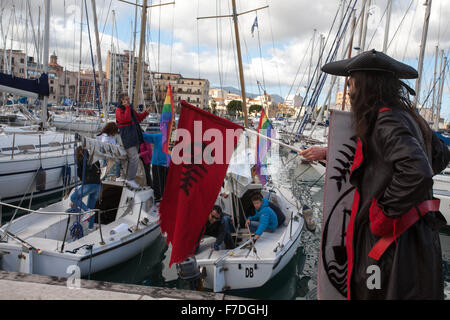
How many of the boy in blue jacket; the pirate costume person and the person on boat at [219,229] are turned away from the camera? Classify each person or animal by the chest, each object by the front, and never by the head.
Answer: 0

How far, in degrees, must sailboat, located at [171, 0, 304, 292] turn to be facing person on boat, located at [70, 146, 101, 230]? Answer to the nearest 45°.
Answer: approximately 45° to its left

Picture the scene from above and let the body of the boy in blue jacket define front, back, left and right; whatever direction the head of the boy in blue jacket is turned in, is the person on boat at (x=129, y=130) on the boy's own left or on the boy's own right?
on the boy's own right

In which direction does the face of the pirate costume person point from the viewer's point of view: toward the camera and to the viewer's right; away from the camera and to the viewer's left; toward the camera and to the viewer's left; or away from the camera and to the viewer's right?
away from the camera and to the viewer's left

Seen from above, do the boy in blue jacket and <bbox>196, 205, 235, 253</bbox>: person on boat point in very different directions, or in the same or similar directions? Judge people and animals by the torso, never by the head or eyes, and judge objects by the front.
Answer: same or similar directions

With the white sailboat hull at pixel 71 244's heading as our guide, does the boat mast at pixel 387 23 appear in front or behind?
in front

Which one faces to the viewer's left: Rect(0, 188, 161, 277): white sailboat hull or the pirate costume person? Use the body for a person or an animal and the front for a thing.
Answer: the pirate costume person

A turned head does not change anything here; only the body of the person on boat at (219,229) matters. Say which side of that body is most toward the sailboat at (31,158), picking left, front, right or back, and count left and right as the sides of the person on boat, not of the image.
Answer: right

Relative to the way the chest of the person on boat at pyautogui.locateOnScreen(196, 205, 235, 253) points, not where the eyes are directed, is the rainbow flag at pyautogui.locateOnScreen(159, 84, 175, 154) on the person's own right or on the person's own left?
on the person's own right

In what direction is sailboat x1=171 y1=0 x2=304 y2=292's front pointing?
away from the camera

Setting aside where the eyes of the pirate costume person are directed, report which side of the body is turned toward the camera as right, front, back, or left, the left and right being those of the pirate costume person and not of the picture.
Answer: left

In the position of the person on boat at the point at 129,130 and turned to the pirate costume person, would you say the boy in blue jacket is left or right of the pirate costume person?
left

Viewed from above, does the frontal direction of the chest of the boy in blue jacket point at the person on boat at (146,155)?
no

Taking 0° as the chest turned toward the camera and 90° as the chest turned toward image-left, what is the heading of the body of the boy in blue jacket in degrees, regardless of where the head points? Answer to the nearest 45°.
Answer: approximately 45°
